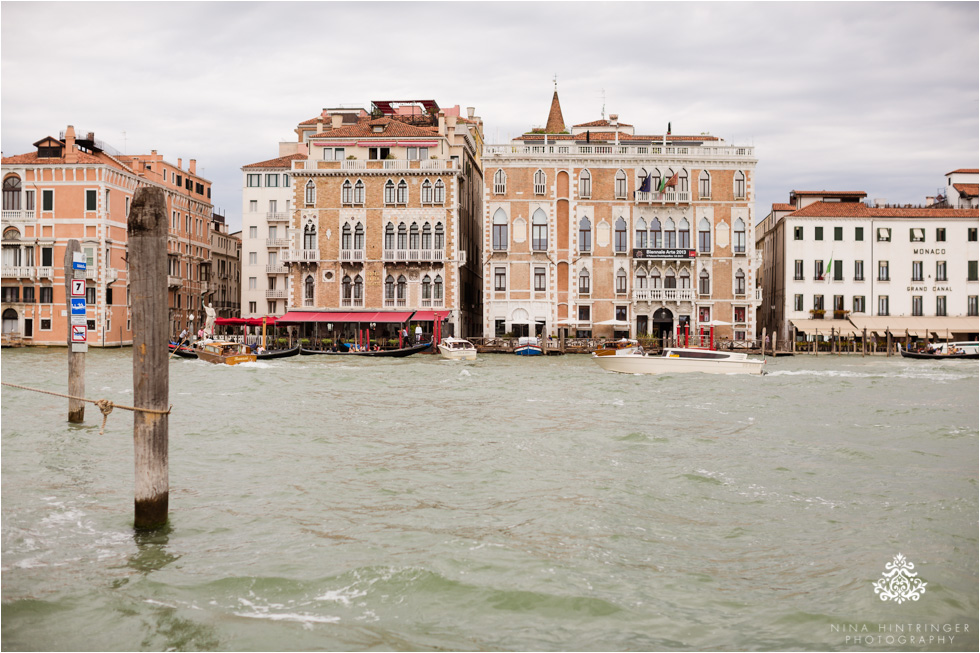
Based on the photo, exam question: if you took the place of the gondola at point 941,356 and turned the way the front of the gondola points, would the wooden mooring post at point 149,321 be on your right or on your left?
on your left

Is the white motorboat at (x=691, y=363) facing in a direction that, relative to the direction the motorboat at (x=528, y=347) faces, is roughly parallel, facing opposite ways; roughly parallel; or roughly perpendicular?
roughly perpendicular

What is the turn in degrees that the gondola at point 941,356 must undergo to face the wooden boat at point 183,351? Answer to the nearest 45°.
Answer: approximately 45° to its left

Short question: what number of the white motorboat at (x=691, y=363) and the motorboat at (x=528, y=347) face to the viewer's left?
1

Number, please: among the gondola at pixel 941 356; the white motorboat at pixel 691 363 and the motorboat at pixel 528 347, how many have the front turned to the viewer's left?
2

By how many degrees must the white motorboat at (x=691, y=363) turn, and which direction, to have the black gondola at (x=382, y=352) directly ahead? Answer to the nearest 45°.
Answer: approximately 45° to its right

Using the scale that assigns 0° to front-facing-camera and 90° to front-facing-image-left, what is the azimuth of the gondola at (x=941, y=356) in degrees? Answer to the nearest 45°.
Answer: approximately 90°

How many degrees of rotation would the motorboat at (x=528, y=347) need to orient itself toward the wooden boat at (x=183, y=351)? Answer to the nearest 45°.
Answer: approximately 45° to its right

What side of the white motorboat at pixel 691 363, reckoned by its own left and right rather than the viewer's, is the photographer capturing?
left
